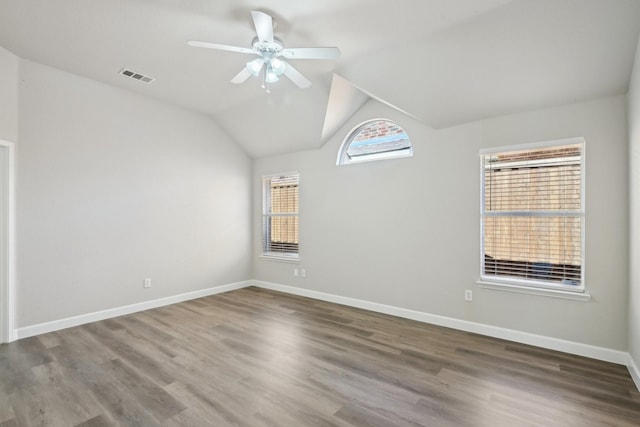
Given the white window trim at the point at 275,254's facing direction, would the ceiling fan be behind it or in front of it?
in front

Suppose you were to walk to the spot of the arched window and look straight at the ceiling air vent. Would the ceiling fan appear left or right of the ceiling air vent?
left

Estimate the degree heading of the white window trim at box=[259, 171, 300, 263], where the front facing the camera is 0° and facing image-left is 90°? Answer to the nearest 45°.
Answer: approximately 45°

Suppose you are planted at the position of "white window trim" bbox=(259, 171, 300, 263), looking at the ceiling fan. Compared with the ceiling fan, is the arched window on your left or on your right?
left

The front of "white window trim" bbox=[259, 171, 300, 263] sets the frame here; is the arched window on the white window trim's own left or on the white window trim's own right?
on the white window trim's own left
